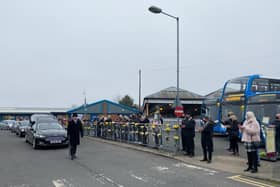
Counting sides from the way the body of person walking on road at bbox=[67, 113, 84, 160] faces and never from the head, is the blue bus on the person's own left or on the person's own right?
on the person's own left

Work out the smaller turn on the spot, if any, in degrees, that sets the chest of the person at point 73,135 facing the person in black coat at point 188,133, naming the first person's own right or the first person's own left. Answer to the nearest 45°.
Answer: approximately 90° to the first person's own left

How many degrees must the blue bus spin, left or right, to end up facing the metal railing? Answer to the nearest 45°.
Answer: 0° — it already faces it

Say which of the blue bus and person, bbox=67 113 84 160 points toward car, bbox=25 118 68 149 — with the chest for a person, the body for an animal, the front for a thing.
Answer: the blue bus

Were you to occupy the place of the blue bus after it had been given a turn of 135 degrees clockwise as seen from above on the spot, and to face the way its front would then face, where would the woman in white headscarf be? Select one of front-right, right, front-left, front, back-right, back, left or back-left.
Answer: back

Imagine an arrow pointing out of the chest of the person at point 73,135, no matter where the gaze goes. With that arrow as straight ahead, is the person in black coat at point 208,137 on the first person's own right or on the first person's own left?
on the first person's own left

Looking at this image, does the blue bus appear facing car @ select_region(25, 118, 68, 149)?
yes

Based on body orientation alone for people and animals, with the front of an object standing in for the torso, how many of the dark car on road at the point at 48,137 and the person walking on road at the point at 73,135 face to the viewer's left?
0

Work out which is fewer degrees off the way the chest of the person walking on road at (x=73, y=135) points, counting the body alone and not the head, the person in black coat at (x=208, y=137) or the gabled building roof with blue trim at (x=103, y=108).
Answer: the person in black coat

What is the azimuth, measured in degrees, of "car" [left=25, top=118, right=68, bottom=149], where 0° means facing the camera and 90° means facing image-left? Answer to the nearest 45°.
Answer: approximately 315°

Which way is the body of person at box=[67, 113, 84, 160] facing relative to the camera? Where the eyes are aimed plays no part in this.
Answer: toward the camera

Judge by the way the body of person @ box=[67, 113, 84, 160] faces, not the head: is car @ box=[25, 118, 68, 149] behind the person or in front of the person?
behind

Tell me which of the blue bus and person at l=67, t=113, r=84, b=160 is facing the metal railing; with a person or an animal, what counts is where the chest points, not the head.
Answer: the blue bus

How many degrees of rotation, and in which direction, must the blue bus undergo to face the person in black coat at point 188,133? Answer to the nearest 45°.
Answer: approximately 45° to its left

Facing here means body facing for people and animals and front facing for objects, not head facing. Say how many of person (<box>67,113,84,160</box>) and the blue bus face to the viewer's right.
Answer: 0

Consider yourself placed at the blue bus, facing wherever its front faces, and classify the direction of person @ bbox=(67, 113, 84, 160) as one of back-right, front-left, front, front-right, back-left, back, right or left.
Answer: front

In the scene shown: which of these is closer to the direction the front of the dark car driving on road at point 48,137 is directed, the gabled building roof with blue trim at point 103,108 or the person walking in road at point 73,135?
the person walking in road

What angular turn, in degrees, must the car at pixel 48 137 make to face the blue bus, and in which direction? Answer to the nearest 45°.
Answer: approximately 45° to its left

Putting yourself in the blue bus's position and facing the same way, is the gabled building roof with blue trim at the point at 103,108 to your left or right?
on your right
